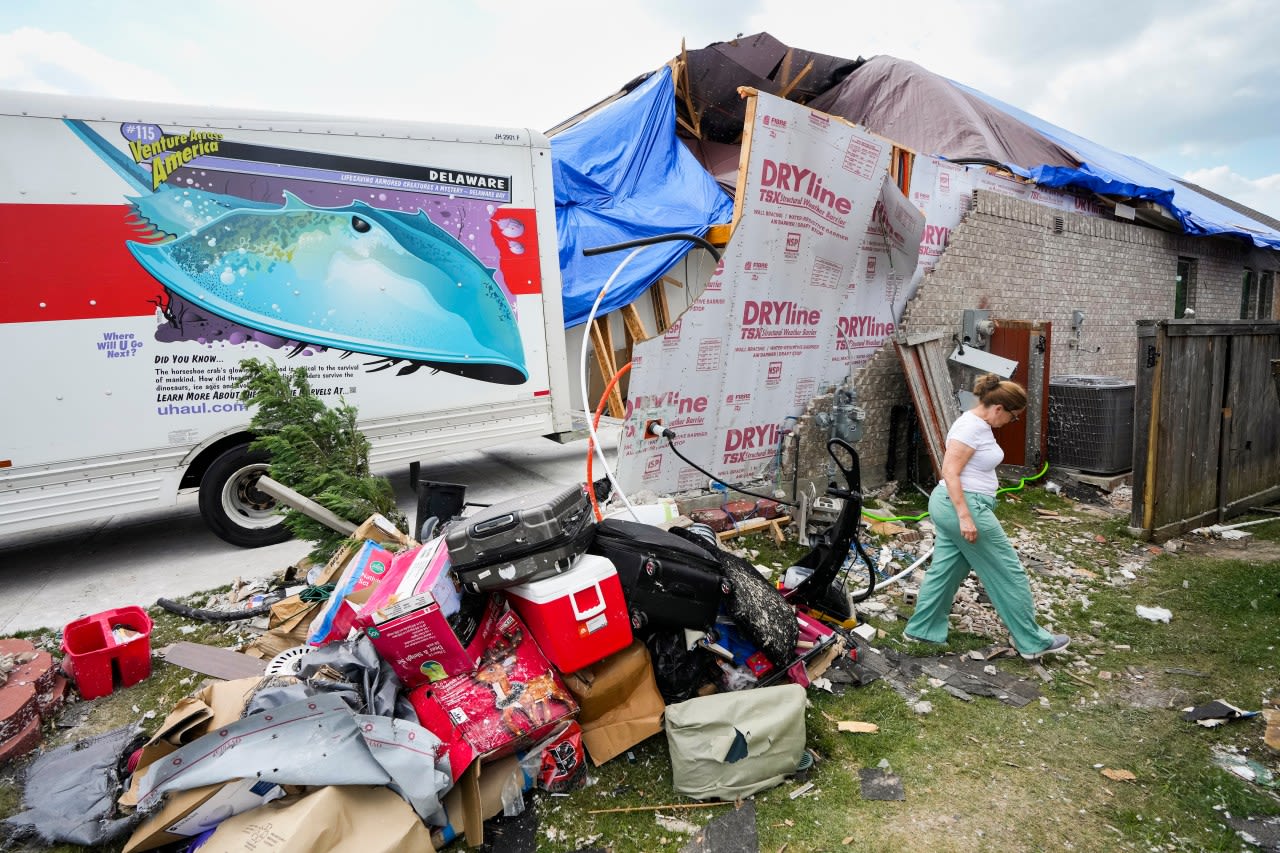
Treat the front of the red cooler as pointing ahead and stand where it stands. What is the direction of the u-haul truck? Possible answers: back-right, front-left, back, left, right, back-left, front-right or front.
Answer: back-right

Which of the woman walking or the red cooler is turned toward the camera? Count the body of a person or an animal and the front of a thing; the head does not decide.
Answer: the red cooler

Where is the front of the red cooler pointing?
toward the camera

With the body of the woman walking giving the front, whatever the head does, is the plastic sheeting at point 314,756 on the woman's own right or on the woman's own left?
on the woman's own right

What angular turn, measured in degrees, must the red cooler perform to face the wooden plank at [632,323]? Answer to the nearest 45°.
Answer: approximately 180°

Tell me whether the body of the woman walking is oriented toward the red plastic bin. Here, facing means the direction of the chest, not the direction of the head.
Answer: no

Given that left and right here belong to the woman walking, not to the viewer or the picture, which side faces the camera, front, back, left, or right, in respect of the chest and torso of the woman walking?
right

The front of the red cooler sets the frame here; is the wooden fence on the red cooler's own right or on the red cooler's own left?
on the red cooler's own left

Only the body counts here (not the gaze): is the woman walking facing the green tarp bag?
no

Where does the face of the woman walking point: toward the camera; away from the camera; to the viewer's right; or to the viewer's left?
to the viewer's right

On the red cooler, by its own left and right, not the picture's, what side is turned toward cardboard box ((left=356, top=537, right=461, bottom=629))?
right

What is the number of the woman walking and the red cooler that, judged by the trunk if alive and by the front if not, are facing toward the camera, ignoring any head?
1

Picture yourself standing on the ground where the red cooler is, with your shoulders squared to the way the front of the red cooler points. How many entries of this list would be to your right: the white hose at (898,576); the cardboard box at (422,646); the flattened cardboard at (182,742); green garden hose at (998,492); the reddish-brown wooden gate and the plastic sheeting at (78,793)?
3

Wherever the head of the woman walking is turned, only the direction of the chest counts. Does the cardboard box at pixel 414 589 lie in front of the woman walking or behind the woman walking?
behind

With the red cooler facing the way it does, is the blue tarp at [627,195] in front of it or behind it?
behind

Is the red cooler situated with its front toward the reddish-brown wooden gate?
no

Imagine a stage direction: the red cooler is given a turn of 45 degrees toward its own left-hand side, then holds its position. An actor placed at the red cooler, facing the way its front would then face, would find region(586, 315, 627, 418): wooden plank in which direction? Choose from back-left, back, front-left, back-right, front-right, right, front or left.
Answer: back-left
